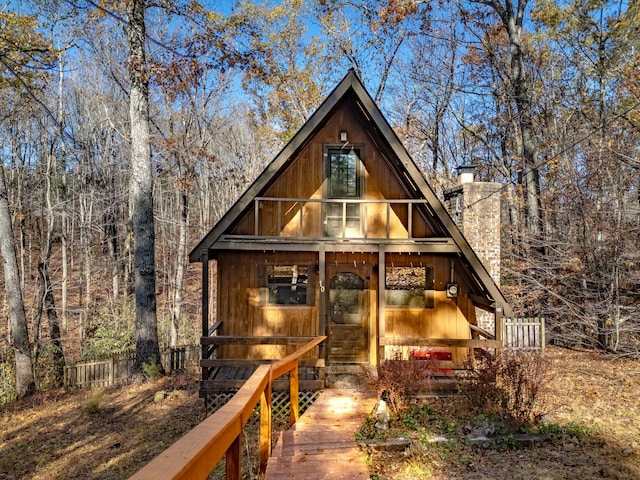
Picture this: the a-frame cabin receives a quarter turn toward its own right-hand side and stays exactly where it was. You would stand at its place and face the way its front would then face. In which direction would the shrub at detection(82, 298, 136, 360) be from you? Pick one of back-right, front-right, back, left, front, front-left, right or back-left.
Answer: front-right

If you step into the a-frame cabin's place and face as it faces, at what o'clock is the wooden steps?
The wooden steps is roughly at 12 o'clock from the a-frame cabin.

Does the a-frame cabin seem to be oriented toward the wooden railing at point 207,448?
yes

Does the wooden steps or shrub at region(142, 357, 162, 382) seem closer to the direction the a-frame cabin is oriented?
the wooden steps

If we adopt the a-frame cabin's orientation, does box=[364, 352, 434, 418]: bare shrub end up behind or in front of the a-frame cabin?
in front

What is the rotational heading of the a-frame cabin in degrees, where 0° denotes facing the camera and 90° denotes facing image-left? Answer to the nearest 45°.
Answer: approximately 0°

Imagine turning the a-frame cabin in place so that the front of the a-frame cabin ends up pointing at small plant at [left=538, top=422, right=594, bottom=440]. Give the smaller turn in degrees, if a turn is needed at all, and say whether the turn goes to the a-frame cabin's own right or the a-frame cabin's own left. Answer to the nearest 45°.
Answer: approximately 45° to the a-frame cabin's own left

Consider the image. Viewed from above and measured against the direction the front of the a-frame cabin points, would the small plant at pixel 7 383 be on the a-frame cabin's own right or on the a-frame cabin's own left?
on the a-frame cabin's own right

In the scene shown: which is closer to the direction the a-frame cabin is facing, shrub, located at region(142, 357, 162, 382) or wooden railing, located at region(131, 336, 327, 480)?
the wooden railing
